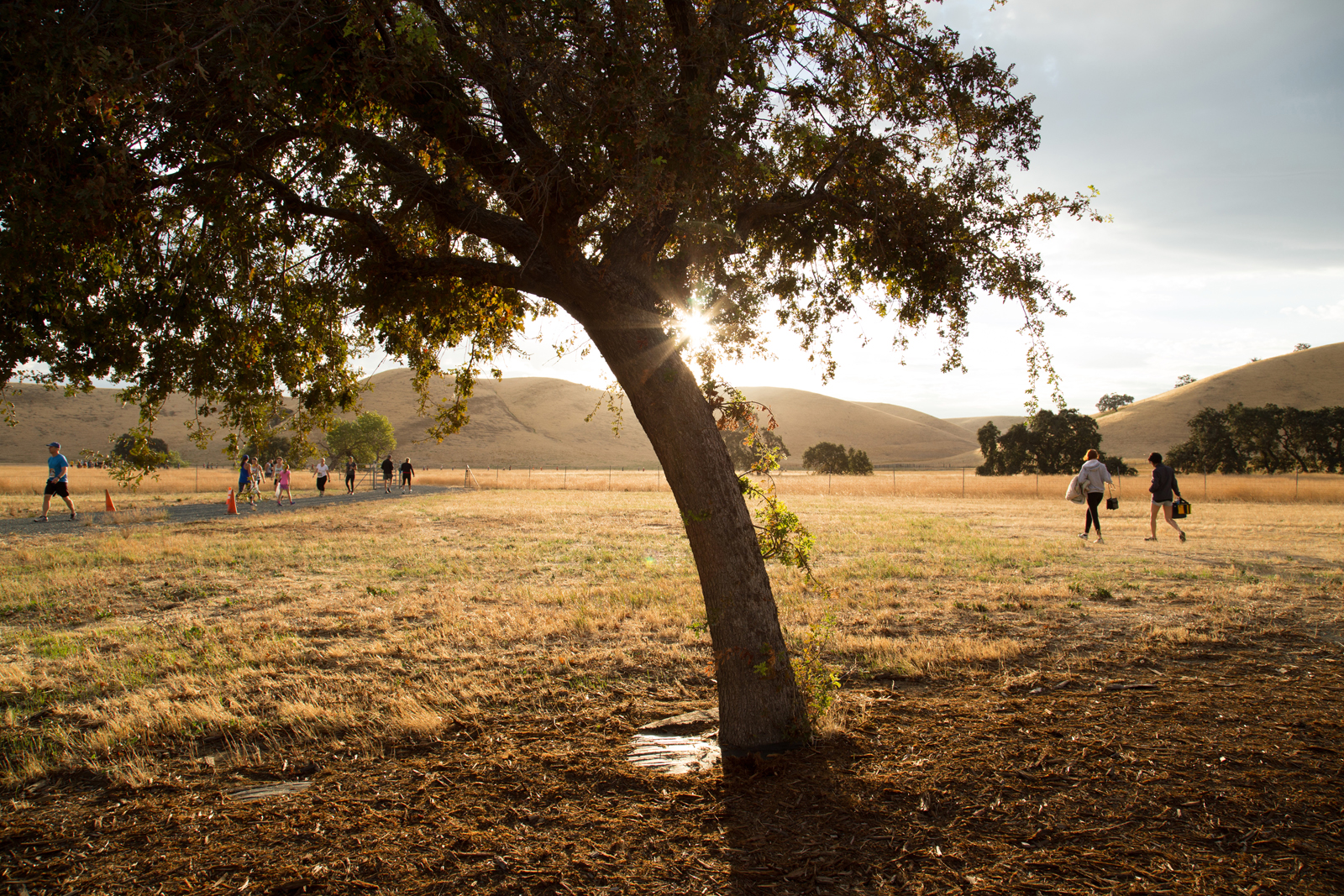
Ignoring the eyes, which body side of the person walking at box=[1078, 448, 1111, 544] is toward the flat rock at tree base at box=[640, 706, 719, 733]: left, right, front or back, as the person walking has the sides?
back

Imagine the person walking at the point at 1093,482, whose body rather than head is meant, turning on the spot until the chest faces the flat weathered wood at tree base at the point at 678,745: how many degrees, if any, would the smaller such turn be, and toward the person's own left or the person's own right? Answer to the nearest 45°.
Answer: approximately 180°

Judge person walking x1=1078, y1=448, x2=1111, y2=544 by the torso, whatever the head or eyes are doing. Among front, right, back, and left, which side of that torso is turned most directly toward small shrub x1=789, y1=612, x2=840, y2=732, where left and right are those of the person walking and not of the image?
back

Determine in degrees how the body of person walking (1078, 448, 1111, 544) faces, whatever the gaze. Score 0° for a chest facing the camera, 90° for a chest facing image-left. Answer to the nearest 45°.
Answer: approximately 180°

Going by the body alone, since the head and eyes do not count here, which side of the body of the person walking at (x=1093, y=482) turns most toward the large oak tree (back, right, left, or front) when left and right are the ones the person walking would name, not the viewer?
back

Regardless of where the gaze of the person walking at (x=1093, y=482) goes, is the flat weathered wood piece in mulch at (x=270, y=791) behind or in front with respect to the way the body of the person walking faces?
behind
